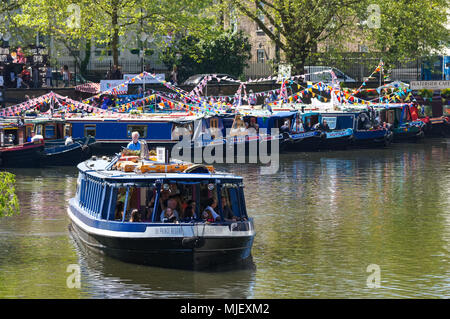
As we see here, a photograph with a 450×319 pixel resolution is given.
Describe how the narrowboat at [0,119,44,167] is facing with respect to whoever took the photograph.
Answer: facing to the right of the viewer

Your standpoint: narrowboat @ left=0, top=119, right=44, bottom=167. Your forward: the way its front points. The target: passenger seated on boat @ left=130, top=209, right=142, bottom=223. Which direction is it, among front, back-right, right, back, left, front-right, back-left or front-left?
right

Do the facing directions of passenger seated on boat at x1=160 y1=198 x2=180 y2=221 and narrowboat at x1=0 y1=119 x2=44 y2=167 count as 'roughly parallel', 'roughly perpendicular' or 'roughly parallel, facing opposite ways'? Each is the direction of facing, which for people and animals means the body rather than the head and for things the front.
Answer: roughly perpendicular

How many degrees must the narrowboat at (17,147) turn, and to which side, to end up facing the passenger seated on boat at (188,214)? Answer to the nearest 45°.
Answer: approximately 90° to its right

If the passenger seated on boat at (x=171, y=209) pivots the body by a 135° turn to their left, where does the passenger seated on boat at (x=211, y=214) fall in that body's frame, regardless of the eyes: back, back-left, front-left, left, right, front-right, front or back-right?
front-right

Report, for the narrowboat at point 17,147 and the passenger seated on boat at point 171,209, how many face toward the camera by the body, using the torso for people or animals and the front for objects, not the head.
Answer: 1

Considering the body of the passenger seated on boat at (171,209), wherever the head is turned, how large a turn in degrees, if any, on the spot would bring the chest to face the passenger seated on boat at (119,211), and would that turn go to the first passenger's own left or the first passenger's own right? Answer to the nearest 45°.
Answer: approximately 135° to the first passenger's own right

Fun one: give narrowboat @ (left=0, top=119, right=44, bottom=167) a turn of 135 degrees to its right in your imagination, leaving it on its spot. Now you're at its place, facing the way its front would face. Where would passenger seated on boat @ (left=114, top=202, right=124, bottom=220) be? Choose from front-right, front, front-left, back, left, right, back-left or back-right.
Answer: front-left

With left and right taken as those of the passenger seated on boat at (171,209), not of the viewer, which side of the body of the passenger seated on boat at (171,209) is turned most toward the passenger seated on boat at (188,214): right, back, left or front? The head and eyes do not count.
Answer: left

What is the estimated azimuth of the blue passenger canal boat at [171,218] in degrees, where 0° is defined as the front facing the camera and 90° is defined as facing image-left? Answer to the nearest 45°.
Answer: approximately 315°

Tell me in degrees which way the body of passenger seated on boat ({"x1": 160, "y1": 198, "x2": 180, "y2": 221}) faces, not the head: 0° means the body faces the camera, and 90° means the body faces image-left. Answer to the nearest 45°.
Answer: approximately 0°

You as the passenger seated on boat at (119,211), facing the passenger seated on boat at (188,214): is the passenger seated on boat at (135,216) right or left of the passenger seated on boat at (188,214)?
right
